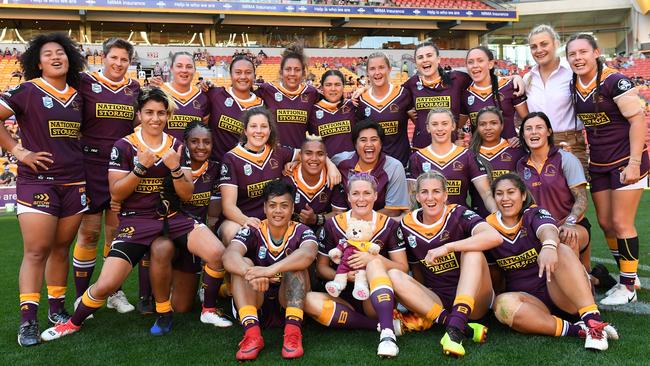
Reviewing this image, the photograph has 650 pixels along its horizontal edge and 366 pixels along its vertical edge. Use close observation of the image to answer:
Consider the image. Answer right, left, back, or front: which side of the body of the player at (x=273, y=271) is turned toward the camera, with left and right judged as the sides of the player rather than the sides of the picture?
front

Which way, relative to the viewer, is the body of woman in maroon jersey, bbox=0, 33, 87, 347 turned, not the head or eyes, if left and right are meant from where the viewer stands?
facing the viewer and to the right of the viewer

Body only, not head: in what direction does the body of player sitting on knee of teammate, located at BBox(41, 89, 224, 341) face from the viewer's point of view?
toward the camera

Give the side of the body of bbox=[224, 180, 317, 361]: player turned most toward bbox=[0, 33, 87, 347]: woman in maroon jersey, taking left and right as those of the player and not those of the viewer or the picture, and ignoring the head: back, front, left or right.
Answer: right

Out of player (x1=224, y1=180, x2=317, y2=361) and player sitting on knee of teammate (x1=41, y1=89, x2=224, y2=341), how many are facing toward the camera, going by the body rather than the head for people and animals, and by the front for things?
2
